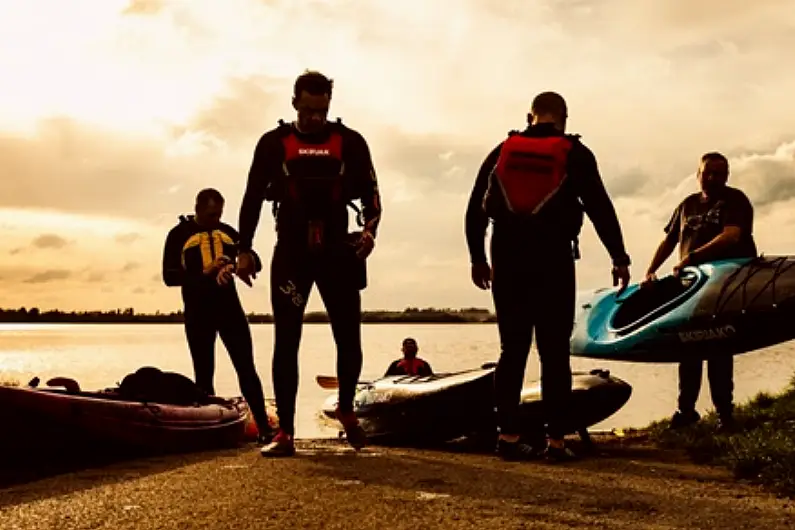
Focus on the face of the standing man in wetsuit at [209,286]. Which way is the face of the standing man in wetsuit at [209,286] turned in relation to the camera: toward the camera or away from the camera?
toward the camera

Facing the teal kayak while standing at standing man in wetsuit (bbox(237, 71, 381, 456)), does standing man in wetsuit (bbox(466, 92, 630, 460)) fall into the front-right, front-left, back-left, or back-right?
front-right

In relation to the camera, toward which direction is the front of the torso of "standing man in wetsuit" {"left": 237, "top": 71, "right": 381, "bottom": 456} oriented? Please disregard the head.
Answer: toward the camera

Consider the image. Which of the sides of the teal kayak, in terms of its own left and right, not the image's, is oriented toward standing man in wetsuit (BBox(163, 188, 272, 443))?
back

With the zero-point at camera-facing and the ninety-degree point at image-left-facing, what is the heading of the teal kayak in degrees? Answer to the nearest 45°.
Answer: approximately 270°

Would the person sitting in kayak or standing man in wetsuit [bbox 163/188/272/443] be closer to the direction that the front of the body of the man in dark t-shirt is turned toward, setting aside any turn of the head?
the standing man in wetsuit

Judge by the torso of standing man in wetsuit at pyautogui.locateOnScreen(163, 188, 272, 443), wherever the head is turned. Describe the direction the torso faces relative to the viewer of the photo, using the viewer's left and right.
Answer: facing the viewer and to the right of the viewer

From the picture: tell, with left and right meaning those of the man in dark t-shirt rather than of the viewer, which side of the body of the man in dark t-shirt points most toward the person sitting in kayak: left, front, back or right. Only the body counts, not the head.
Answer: right

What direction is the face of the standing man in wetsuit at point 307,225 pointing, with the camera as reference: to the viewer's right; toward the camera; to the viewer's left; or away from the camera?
toward the camera

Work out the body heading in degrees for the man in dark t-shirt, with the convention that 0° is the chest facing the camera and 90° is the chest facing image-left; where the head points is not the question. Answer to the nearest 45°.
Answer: approximately 45°

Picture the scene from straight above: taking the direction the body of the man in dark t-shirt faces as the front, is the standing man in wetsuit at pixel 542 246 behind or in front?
in front
